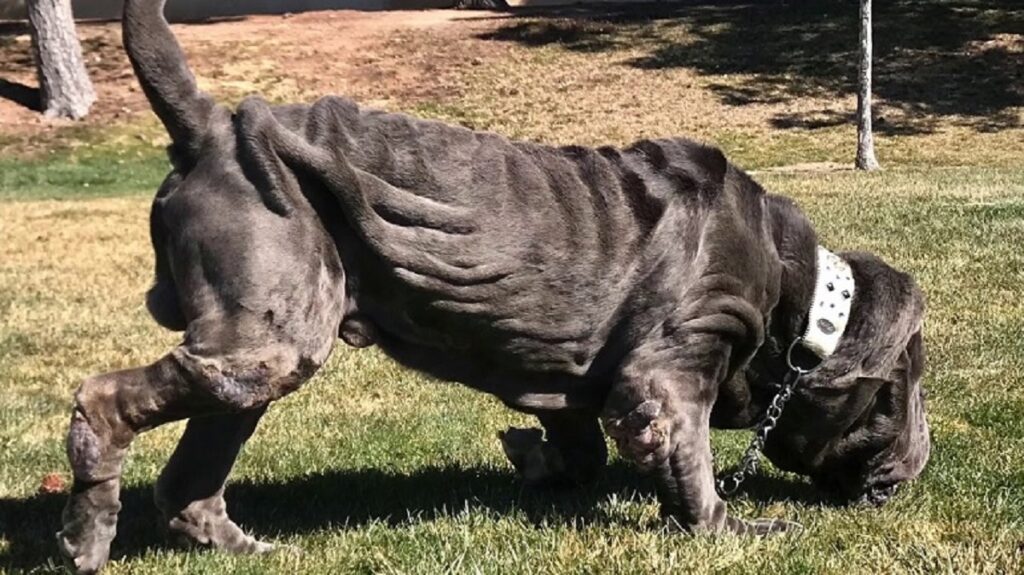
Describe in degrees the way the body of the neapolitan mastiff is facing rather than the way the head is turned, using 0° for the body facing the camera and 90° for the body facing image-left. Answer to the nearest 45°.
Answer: approximately 270°

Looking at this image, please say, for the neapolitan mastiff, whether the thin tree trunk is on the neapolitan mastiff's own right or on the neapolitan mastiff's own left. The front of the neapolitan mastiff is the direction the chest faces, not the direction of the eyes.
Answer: on the neapolitan mastiff's own left

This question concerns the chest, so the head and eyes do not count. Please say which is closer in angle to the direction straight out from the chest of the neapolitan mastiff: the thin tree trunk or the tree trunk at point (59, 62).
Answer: the thin tree trunk

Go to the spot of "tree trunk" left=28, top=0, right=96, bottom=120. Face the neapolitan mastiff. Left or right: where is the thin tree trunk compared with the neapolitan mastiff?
left

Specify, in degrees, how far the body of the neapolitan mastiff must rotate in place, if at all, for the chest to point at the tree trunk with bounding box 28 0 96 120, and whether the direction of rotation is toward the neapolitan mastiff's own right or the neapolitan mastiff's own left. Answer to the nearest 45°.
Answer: approximately 135° to the neapolitan mastiff's own left
